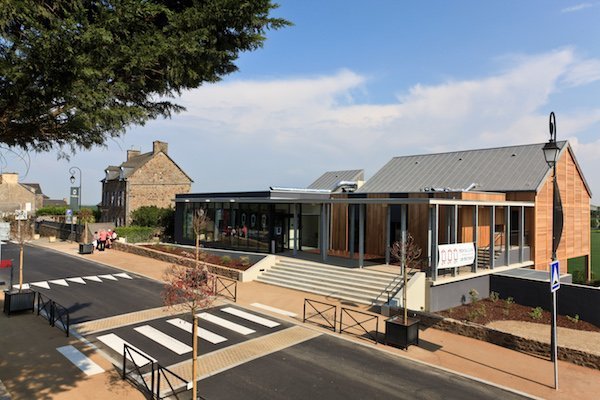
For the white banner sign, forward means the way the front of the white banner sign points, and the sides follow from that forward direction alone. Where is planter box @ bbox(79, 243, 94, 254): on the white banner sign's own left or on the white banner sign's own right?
on the white banner sign's own right

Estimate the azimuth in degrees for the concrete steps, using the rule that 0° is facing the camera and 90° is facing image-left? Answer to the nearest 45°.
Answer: approximately 45°

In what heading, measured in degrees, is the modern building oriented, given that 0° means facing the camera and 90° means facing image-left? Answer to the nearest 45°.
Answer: approximately 45°

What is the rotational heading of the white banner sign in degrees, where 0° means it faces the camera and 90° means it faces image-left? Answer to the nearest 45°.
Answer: approximately 0°

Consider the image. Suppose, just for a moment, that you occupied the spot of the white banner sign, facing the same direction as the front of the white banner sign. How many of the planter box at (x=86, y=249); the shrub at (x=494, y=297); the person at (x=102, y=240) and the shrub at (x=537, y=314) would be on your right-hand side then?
2

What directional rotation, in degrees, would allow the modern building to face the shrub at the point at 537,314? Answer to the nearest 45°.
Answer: approximately 45° to its left
